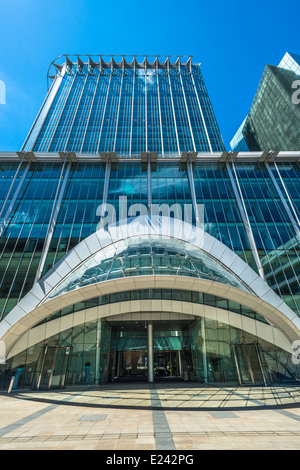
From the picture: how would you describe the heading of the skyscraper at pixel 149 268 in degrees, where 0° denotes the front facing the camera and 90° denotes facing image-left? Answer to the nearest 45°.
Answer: approximately 0°
